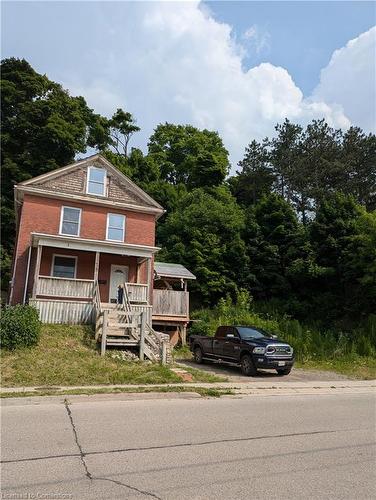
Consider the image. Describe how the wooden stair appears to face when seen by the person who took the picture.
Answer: facing the viewer and to the right of the viewer

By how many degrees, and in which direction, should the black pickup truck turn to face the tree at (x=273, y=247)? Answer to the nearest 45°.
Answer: approximately 135° to its left

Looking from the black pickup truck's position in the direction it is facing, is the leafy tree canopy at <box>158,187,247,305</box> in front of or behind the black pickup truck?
behind

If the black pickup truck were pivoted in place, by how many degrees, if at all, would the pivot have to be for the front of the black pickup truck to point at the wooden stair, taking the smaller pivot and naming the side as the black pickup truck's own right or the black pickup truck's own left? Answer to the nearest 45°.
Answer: approximately 135° to the black pickup truck's own right

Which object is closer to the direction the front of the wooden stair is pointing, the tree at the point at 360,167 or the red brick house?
the tree

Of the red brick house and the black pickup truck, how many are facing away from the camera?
0

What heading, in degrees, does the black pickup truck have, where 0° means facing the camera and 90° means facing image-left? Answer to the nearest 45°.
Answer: approximately 315°

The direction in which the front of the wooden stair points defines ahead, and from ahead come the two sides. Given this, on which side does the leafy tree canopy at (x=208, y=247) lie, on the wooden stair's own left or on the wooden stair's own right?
on the wooden stair's own left

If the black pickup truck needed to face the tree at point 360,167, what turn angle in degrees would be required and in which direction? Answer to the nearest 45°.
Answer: approximately 90° to its left

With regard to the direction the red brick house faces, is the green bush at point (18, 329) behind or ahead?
ahead

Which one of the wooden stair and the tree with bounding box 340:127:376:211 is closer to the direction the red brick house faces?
the wooden stair

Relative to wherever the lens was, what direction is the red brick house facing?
facing the viewer

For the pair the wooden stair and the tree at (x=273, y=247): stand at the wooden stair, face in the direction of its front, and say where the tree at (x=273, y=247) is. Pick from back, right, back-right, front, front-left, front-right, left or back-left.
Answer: left
